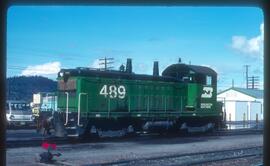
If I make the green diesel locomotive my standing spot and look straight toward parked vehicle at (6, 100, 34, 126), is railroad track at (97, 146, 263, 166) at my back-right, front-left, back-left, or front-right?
back-left

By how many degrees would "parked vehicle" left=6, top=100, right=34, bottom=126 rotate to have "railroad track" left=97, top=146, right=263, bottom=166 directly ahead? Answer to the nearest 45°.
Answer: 0° — it already faces it

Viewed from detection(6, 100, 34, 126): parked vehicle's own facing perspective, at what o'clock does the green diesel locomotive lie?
The green diesel locomotive is roughly at 11 o'clock from the parked vehicle.
